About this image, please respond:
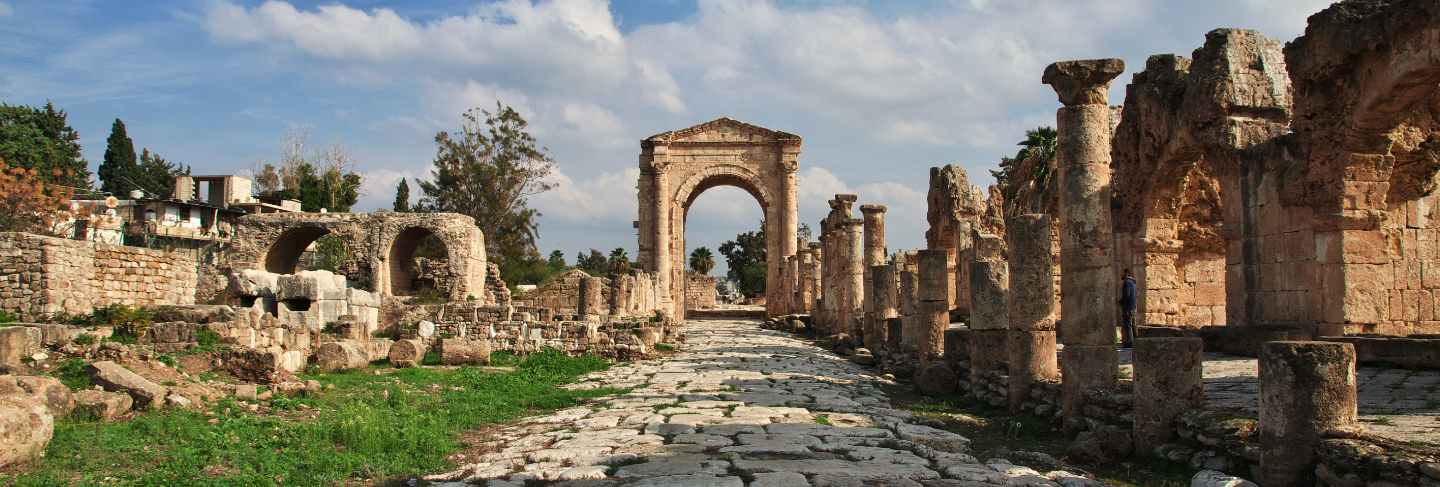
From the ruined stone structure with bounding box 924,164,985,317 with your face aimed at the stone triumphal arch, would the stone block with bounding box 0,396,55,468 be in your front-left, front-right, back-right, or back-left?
back-left
